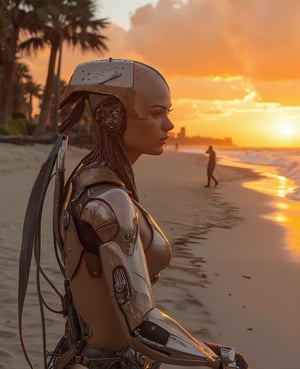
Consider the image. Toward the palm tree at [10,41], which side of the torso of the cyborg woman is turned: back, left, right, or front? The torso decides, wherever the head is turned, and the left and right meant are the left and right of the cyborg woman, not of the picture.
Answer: left

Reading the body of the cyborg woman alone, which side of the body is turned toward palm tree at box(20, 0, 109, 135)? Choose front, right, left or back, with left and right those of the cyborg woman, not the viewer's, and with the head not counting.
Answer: left

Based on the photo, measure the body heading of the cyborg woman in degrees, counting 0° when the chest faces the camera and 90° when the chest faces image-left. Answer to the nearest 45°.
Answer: approximately 270°
